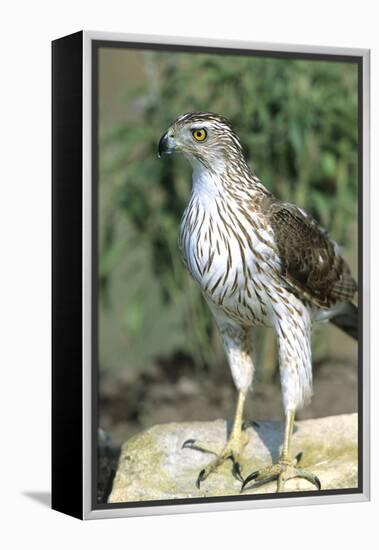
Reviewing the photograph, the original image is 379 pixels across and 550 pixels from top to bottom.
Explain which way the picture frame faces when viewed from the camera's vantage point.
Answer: facing the viewer and to the right of the viewer
